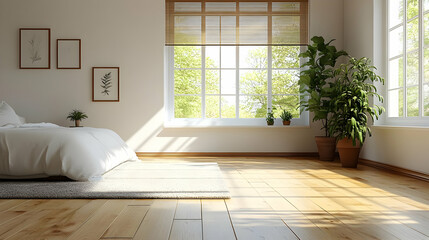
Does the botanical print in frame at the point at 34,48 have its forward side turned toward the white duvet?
yes

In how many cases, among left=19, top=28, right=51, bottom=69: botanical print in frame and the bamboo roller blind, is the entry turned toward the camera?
2

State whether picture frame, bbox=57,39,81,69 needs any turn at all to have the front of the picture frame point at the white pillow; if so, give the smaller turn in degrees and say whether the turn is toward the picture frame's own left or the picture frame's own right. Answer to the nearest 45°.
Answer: approximately 45° to the picture frame's own right

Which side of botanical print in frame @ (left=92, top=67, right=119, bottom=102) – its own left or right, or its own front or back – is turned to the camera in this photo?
front

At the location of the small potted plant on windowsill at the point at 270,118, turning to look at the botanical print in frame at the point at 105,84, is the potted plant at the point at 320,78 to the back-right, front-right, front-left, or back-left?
back-left

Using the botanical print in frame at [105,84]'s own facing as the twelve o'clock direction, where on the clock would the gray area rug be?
The gray area rug is roughly at 12 o'clock from the botanical print in frame.

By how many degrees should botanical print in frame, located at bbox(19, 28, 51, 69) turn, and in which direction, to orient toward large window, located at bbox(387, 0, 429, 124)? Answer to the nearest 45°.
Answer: approximately 45° to its left

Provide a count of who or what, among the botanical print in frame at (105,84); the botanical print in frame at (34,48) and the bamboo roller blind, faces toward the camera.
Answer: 3

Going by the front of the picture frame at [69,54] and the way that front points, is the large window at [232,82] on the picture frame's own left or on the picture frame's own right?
on the picture frame's own left

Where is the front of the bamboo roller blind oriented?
toward the camera

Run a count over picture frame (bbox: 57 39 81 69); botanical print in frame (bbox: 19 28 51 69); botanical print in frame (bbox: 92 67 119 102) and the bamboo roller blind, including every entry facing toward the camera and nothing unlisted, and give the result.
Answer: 4

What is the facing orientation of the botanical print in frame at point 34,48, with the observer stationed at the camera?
facing the viewer

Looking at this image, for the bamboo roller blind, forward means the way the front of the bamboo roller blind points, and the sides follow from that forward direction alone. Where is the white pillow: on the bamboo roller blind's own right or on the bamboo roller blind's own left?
on the bamboo roller blind's own right

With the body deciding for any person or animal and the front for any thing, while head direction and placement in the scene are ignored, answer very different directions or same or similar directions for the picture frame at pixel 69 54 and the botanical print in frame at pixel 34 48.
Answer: same or similar directions

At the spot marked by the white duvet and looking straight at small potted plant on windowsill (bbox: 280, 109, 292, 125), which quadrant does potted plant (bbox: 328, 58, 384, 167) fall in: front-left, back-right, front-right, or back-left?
front-right

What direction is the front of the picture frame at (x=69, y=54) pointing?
toward the camera

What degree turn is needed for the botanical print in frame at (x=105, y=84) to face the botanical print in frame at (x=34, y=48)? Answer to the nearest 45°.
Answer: approximately 90° to its right
